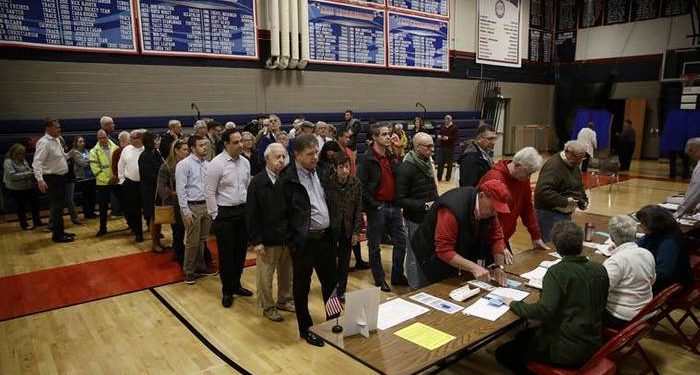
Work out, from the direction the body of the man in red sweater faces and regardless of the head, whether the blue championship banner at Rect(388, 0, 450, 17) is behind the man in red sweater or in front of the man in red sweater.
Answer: behind

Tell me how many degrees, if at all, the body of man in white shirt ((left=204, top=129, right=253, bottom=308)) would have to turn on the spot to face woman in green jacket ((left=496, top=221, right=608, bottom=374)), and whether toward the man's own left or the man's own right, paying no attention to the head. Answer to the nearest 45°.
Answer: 0° — they already face them

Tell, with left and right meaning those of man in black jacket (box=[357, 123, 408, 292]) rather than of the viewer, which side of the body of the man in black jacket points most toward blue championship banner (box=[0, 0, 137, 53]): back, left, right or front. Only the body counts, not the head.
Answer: back

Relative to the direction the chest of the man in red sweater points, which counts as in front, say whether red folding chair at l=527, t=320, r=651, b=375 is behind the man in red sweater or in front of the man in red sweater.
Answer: in front

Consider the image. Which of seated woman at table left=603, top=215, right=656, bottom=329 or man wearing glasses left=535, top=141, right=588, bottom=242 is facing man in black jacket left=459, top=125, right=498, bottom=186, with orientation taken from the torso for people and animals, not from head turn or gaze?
the seated woman at table

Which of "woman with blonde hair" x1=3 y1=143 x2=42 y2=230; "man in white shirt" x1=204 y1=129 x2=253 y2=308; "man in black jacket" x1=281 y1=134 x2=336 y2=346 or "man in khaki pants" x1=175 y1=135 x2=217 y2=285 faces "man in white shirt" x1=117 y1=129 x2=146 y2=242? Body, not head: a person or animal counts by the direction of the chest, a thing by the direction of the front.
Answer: the woman with blonde hair

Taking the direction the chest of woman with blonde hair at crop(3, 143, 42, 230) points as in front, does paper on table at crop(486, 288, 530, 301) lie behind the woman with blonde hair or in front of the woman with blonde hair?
in front

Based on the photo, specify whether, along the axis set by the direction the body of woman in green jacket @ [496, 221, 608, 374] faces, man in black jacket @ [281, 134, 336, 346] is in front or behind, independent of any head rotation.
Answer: in front

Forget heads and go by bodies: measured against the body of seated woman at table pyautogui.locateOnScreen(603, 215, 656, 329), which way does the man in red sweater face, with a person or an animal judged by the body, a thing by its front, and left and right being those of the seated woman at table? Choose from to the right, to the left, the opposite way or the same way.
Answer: the opposite way

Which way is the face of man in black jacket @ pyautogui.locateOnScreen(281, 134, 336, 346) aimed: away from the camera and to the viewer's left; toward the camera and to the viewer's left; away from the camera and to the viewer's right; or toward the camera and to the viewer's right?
toward the camera and to the viewer's right

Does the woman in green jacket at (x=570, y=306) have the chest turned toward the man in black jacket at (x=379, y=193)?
yes

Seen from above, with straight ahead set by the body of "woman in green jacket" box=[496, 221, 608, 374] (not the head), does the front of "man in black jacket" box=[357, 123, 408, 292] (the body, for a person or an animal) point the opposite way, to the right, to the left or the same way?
the opposite way

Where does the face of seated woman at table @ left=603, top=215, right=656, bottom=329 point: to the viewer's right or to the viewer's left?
to the viewer's left
